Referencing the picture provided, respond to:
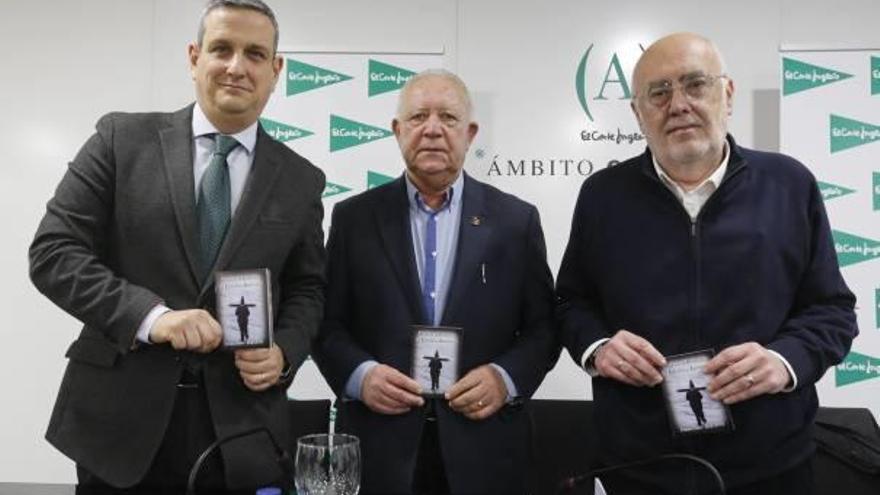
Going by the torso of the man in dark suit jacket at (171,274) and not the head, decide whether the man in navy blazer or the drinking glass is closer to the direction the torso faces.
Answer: the drinking glass

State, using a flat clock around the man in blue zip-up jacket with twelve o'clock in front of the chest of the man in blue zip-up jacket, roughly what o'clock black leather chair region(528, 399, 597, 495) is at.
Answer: The black leather chair is roughly at 5 o'clock from the man in blue zip-up jacket.

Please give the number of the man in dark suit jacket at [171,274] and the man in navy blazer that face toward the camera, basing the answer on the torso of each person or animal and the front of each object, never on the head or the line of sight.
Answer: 2

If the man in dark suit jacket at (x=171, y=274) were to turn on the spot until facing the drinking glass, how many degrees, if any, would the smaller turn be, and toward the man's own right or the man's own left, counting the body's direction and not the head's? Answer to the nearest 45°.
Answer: approximately 45° to the man's own left

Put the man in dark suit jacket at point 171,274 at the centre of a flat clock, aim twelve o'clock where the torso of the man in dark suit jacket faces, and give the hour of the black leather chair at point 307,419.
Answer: The black leather chair is roughly at 7 o'clock from the man in dark suit jacket.

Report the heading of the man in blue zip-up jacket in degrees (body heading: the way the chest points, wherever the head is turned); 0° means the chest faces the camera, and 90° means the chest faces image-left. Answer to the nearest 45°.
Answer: approximately 0°

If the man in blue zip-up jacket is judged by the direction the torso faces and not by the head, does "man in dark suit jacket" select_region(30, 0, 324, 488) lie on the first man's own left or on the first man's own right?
on the first man's own right
